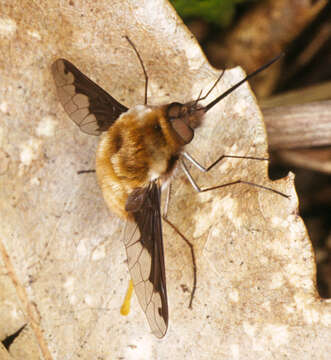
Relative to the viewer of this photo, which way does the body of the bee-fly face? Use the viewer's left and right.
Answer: facing away from the viewer and to the right of the viewer
